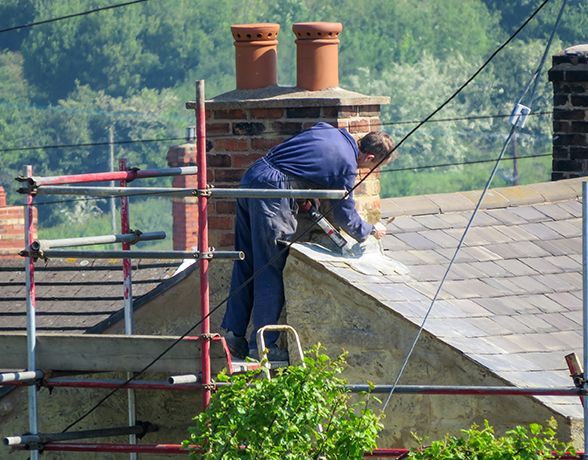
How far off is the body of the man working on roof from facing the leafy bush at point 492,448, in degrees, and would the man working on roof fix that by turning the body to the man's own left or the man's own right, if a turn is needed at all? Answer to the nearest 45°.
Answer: approximately 45° to the man's own right

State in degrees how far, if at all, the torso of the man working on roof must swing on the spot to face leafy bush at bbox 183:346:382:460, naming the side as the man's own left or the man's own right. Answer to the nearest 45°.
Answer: approximately 90° to the man's own right

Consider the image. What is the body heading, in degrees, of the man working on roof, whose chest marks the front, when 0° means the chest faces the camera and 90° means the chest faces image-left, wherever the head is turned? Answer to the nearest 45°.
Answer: approximately 270°

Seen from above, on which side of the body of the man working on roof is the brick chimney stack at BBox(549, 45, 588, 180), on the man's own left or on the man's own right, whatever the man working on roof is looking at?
on the man's own left

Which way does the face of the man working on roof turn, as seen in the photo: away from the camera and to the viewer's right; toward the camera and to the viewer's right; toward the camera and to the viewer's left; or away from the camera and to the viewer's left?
away from the camera and to the viewer's right
